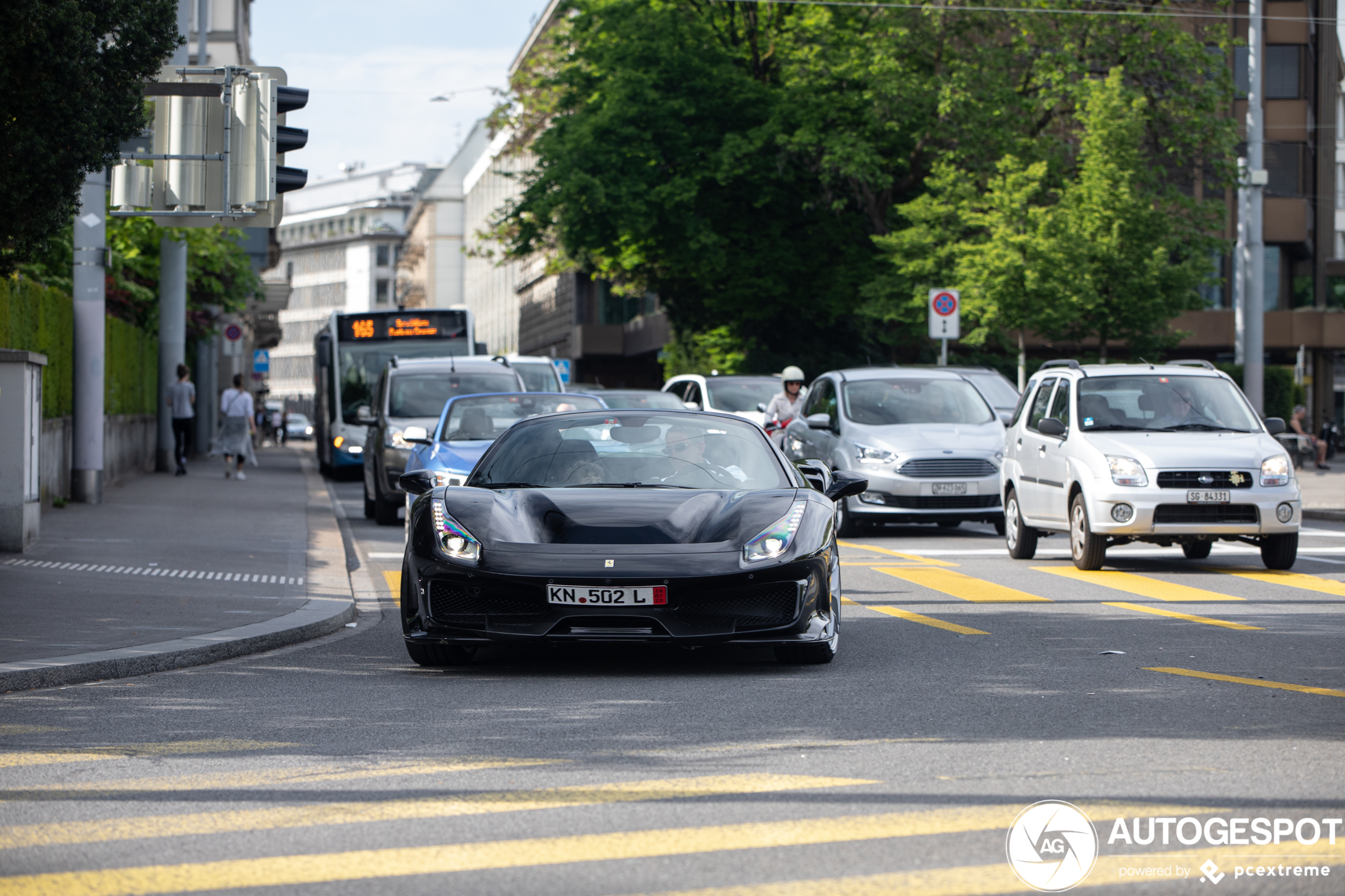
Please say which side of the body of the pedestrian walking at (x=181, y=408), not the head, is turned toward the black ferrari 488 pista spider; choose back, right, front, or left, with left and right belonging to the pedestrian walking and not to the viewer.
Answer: back

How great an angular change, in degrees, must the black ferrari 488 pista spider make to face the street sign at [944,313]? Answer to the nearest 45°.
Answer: approximately 180°

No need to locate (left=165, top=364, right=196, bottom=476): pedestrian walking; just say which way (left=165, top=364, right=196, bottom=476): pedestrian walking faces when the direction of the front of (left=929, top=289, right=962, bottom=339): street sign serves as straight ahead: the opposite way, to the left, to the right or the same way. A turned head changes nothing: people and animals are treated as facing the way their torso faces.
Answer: the opposite way

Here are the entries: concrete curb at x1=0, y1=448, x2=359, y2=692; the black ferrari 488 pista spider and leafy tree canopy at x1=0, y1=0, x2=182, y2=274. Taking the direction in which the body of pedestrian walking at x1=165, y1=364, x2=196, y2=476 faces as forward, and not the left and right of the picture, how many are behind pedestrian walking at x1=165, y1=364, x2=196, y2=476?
3

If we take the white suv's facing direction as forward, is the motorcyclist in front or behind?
behind

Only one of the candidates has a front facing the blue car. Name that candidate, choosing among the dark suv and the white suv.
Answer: the dark suv

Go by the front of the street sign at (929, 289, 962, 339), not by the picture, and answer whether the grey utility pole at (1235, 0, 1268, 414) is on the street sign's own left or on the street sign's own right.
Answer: on the street sign's own left
